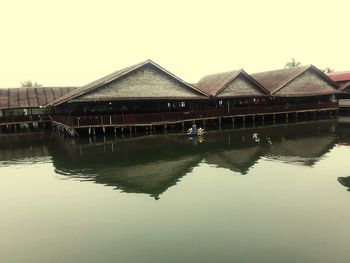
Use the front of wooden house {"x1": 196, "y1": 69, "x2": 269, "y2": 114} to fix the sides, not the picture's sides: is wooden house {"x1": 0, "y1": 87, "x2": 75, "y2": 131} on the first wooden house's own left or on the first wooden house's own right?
on the first wooden house's own right

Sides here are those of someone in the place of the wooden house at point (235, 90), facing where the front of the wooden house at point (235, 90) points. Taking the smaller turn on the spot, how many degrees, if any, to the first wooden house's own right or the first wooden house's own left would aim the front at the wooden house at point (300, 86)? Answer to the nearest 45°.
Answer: approximately 90° to the first wooden house's own left

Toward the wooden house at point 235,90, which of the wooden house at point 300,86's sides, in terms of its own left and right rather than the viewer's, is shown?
right

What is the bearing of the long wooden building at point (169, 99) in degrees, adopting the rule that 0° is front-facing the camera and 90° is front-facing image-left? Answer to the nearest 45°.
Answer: approximately 315°
